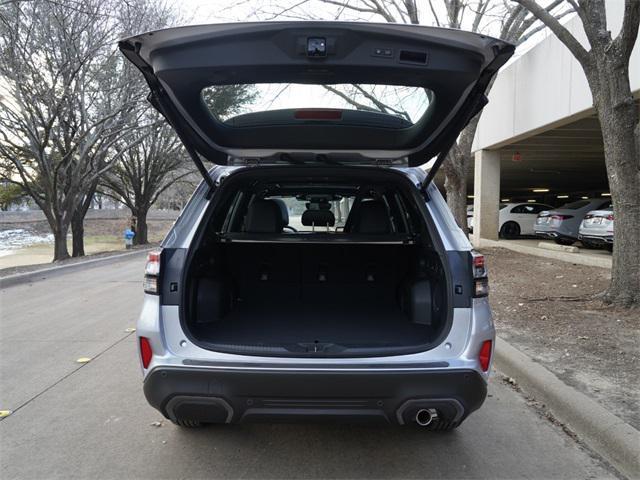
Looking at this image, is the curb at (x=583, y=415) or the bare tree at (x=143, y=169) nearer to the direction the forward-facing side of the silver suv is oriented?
the bare tree

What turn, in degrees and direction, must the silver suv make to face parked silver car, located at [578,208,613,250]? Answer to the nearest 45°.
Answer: approximately 45° to its right

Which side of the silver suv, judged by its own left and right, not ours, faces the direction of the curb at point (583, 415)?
right

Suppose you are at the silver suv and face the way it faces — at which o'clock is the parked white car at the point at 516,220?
The parked white car is roughly at 1 o'clock from the silver suv.

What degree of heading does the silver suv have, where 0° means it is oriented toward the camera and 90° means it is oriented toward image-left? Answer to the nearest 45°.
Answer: approximately 180°

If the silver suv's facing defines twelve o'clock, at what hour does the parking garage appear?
The parking garage is roughly at 1 o'clock from the silver suv.

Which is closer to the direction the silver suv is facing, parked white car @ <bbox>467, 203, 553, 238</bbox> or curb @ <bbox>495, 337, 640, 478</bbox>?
the parked white car

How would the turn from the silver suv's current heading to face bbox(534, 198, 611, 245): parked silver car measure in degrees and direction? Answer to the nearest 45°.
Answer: approximately 45° to its right
